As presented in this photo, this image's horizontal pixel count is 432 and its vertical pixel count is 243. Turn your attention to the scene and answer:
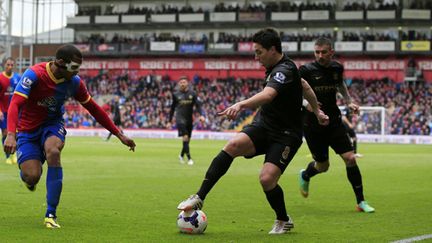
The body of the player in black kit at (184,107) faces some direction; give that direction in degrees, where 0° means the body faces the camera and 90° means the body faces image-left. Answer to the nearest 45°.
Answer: approximately 0°

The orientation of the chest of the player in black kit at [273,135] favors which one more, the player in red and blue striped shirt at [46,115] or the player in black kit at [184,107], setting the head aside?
the player in red and blue striped shirt

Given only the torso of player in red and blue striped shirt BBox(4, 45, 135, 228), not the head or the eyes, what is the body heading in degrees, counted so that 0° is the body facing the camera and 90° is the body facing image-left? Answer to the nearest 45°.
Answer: approximately 315°

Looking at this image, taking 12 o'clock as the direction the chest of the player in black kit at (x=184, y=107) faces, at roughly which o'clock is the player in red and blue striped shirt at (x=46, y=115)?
The player in red and blue striped shirt is roughly at 12 o'clock from the player in black kit.

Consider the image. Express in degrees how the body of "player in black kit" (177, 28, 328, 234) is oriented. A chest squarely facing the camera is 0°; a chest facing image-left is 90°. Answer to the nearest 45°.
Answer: approximately 90°

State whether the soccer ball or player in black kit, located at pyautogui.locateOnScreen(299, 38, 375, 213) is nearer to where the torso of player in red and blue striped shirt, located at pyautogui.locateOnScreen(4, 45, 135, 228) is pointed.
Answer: the soccer ball

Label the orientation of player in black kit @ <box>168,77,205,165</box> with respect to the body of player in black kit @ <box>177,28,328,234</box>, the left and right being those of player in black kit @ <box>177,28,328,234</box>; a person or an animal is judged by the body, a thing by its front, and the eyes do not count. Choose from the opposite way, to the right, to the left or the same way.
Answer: to the left
